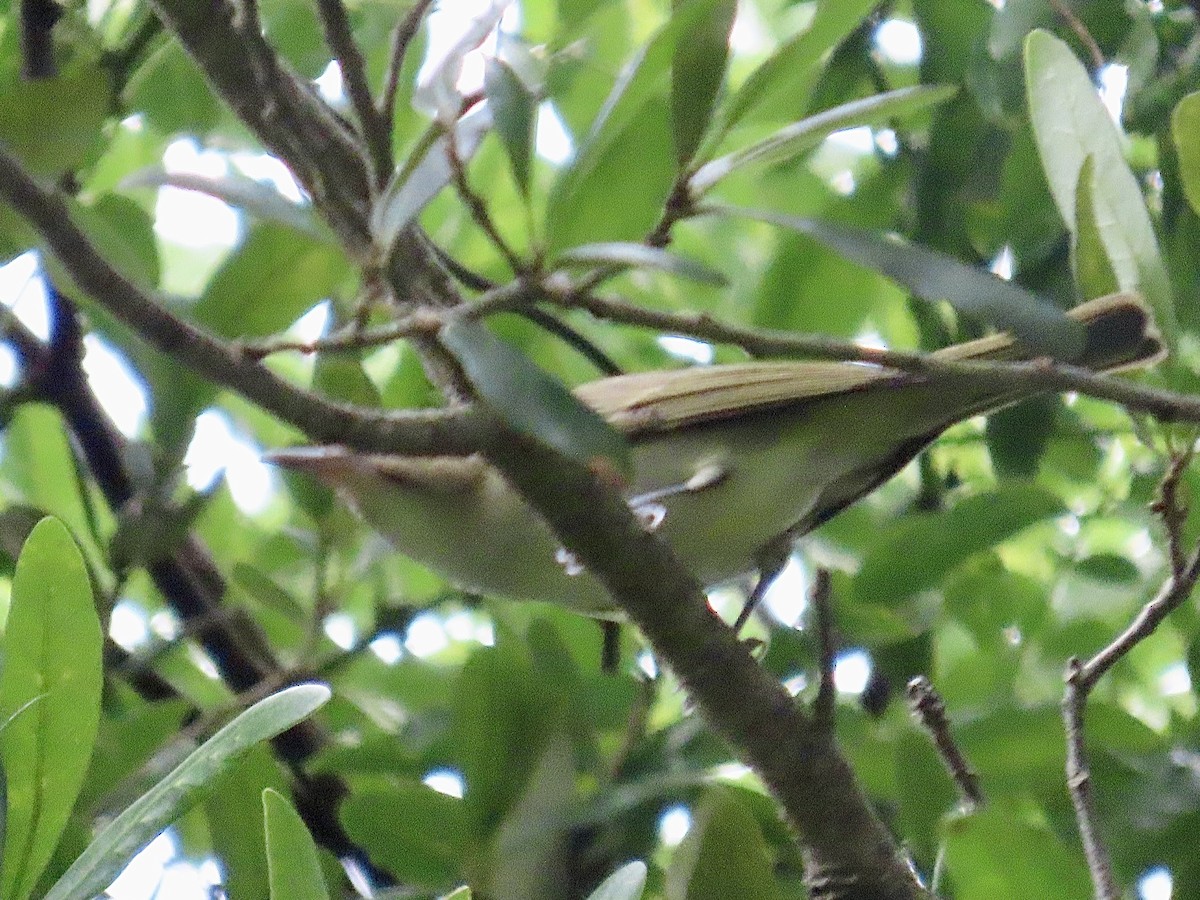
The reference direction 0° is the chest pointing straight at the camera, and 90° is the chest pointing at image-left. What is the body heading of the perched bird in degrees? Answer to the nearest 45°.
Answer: approximately 90°

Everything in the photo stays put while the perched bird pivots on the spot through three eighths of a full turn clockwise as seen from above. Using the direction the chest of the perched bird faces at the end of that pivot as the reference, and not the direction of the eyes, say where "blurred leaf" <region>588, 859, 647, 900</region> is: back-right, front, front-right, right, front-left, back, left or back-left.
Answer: back-right

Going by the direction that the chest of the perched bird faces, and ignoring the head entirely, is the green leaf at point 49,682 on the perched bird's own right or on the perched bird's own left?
on the perched bird's own left

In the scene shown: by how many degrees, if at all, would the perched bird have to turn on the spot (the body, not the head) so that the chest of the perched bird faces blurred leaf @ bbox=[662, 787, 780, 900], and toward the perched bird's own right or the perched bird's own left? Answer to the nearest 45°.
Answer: approximately 90° to the perched bird's own left
